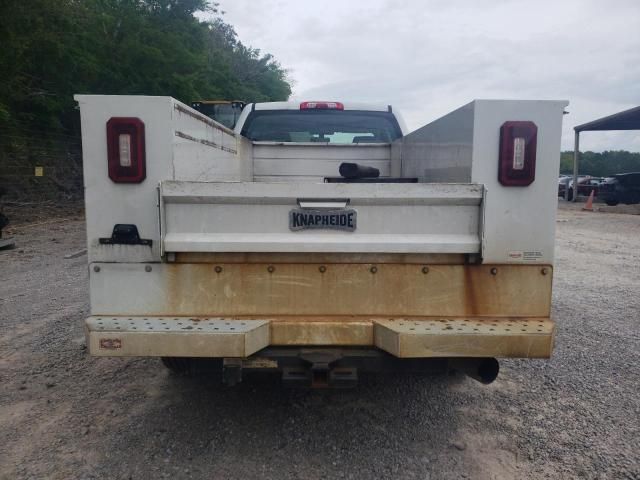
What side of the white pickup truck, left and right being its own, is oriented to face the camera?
back

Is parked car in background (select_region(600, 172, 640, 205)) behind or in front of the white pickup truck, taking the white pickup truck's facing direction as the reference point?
in front
